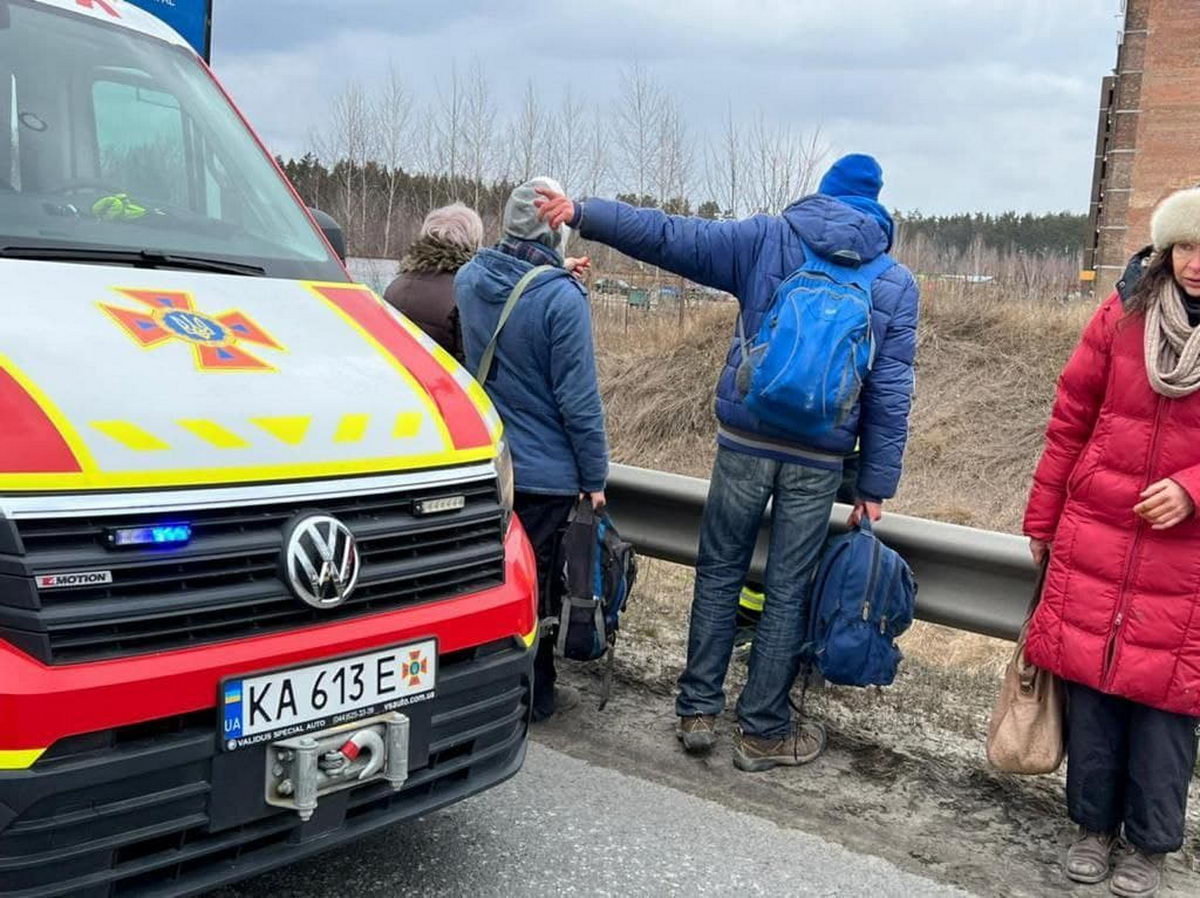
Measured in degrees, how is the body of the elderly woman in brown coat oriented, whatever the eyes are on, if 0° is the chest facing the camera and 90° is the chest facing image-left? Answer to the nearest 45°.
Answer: approximately 225°

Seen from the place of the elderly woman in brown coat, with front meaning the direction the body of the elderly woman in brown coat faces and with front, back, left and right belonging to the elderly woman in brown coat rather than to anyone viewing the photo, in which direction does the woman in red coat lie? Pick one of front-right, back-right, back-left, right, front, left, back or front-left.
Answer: right

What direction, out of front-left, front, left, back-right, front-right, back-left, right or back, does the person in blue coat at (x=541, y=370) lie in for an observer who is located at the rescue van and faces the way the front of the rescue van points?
left

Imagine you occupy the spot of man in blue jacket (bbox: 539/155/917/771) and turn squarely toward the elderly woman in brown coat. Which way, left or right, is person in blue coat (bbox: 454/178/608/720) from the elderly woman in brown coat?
left

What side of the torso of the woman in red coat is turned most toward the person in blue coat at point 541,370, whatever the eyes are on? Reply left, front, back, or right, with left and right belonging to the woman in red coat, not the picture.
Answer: right

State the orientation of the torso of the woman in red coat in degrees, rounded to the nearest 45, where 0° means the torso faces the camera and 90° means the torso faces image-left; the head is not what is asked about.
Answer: approximately 0°

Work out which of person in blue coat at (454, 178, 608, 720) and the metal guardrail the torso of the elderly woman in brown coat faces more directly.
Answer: the metal guardrail

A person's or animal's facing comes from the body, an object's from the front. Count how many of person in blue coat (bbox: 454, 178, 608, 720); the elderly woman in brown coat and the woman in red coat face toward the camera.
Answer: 1

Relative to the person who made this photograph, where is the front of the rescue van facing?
facing the viewer and to the right of the viewer

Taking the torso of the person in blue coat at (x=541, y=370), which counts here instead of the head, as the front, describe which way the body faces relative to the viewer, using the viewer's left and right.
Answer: facing away from the viewer and to the right of the viewer

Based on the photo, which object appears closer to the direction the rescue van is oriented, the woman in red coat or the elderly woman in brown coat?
the woman in red coat

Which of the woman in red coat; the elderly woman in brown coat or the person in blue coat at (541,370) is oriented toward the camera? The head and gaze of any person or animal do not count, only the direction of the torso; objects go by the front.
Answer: the woman in red coat
